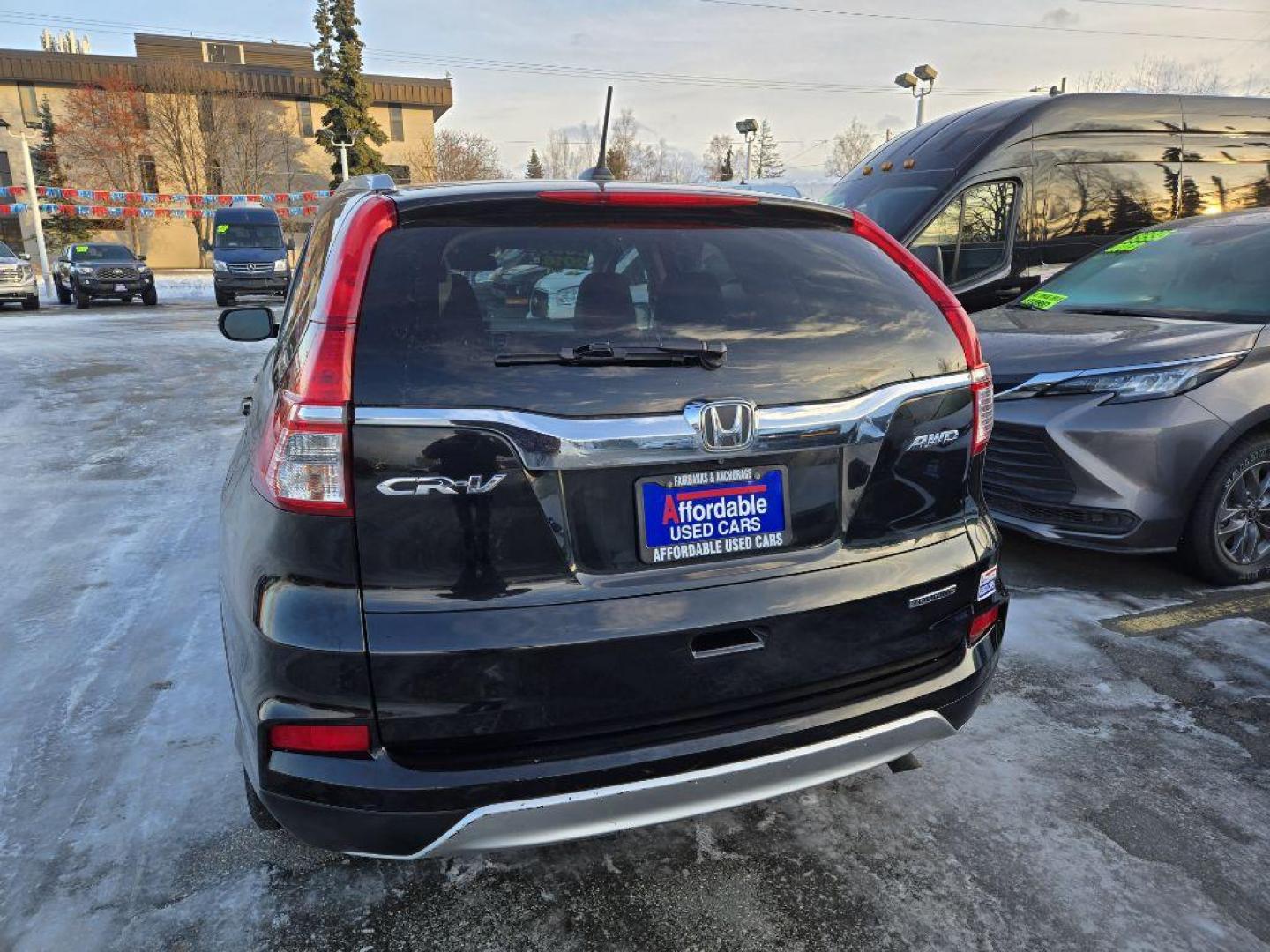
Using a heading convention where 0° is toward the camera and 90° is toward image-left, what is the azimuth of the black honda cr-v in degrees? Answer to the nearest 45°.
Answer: approximately 180°

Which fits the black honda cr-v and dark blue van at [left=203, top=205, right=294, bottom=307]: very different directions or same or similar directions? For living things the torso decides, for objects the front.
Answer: very different directions

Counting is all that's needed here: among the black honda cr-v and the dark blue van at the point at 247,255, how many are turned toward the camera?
1

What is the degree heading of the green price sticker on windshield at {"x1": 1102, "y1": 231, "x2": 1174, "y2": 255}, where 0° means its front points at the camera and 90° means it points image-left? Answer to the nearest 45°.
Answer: approximately 45°

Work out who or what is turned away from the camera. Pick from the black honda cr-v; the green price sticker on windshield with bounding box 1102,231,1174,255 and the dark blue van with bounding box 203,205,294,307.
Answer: the black honda cr-v

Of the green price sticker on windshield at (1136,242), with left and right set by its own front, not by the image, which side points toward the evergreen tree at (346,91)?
right

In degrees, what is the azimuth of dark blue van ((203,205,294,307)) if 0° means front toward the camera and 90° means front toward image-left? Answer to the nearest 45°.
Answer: approximately 0°

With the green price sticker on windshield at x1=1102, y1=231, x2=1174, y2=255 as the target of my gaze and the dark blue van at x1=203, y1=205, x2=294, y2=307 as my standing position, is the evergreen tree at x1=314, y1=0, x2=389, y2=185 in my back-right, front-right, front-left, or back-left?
back-left

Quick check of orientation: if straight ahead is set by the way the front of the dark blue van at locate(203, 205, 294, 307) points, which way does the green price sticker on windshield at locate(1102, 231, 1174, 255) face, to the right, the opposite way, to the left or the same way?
to the right
